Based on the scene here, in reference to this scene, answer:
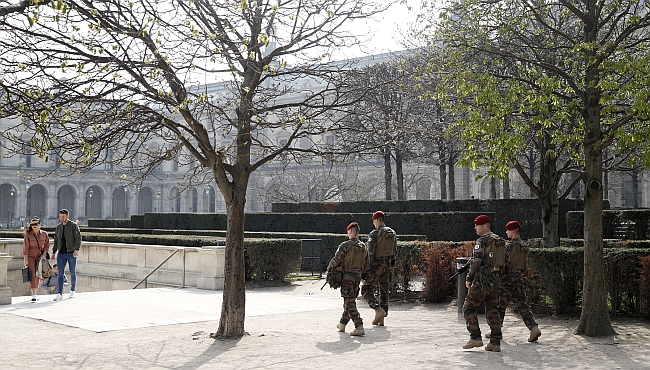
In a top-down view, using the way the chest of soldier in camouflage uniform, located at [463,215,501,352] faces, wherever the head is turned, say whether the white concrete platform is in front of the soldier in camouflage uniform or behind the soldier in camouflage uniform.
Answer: in front

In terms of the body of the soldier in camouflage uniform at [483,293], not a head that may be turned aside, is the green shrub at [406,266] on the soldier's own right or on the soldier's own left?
on the soldier's own right

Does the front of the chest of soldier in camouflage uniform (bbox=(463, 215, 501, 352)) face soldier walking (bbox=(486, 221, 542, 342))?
no

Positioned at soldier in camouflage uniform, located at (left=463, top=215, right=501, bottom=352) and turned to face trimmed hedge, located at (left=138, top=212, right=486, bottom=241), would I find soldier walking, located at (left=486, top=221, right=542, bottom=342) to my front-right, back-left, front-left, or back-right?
front-right

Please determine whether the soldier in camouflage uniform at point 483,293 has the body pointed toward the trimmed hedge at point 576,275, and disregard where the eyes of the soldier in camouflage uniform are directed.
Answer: no

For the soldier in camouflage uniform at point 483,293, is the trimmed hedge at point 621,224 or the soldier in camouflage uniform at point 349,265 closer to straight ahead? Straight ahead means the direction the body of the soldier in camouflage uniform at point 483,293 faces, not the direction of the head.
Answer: the soldier in camouflage uniform

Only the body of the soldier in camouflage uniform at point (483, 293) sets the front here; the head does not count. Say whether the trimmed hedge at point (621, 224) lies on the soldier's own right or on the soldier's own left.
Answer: on the soldier's own right

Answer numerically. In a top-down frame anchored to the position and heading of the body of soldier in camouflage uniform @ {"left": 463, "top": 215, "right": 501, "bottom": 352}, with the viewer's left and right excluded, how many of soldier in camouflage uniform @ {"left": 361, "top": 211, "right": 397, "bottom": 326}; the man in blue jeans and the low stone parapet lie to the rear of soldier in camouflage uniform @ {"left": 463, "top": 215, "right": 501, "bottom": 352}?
0

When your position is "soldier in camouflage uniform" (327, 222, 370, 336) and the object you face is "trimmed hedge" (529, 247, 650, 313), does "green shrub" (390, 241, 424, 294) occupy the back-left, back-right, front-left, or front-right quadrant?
front-left
